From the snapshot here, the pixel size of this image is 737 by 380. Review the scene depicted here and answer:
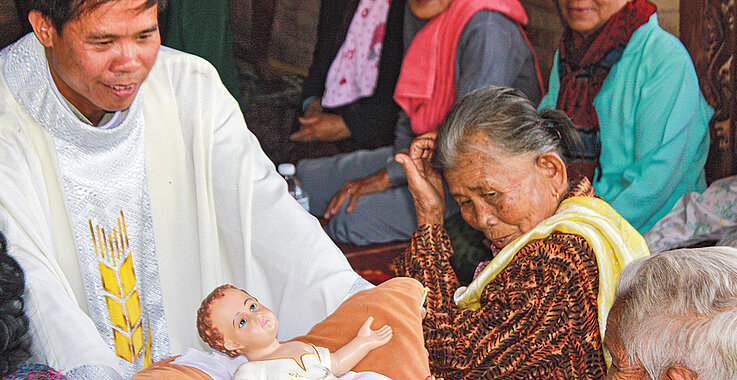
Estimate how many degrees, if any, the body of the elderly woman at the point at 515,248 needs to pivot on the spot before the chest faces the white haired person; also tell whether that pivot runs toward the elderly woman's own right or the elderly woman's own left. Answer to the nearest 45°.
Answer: approximately 45° to the elderly woman's own left

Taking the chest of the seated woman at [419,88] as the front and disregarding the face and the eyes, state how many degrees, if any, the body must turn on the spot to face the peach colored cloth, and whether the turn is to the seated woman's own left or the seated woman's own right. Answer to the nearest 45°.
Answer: approximately 45° to the seated woman's own left

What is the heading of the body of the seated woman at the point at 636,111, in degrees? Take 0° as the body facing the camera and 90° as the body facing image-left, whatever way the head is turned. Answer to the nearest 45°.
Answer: approximately 45°

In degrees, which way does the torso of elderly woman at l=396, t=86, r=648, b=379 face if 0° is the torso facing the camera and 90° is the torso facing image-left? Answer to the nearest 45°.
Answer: approximately 45°

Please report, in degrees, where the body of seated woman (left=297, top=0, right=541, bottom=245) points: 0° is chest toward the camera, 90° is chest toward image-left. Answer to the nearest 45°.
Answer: approximately 45°

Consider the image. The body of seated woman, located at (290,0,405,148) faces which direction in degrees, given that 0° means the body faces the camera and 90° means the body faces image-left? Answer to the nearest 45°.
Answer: approximately 45°

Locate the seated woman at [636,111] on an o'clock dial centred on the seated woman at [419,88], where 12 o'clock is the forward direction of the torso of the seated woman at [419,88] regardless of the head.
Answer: the seated woman at [636,111] is roughly at 8 o'clock from the seated woman at [419,88].

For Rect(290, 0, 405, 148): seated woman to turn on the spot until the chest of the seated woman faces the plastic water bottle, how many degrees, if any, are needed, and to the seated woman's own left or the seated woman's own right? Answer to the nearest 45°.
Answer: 0° — they already face it

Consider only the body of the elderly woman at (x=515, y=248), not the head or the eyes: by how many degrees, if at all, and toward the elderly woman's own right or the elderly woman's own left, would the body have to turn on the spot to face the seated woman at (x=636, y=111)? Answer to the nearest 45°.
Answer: approximately 135° to the elderly woman's own right

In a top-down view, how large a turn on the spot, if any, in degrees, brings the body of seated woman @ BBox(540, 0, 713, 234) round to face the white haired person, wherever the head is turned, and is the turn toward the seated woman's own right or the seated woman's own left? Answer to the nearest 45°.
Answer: approximately 45° to the seated woman's own left

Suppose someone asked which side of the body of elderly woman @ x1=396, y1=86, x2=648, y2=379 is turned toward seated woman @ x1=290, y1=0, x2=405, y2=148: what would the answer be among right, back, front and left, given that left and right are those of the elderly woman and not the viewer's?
right
